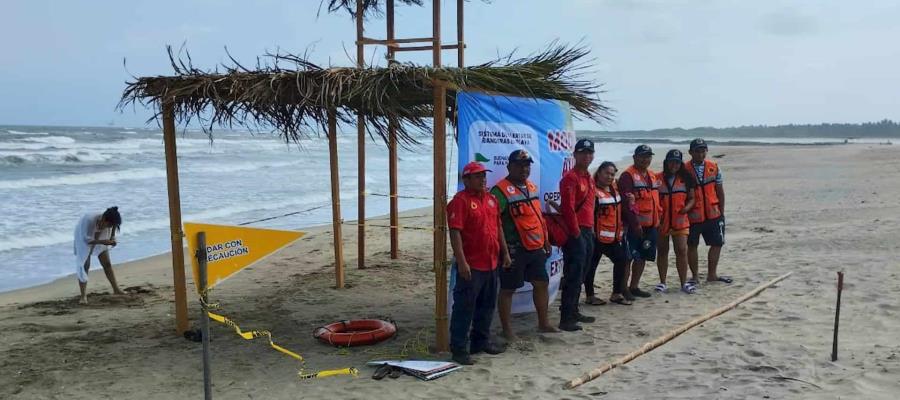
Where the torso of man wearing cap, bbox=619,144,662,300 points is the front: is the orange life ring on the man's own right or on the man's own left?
on the man's own right

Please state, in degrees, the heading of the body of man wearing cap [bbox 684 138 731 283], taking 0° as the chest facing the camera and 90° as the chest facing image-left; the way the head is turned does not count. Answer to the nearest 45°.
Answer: approximately 315°

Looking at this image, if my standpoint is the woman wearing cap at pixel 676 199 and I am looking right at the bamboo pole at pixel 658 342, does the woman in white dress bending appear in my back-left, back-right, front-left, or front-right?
front-right

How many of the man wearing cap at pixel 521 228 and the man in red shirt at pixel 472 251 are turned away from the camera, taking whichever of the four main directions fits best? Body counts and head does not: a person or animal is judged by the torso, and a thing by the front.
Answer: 0

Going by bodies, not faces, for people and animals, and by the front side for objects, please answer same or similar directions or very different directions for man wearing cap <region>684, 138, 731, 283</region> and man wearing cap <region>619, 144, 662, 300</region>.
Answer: same or similar directions

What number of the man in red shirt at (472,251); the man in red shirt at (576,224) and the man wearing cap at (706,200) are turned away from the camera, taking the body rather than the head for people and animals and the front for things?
0

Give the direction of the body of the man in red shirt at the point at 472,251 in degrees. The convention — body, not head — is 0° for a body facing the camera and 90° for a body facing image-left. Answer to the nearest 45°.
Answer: approximately 315°

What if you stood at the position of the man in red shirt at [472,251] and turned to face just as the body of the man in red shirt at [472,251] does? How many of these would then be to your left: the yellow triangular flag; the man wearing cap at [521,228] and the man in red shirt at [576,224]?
2

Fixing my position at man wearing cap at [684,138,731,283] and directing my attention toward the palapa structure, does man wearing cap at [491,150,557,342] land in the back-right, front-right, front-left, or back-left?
front-left

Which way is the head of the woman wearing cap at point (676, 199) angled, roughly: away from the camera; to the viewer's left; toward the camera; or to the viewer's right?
toward the camera

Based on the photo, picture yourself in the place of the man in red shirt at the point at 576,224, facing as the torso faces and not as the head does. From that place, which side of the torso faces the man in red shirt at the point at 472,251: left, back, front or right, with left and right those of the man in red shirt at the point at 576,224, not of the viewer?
right

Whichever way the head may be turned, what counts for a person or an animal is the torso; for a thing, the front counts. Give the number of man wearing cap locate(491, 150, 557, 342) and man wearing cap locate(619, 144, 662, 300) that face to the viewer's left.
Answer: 0

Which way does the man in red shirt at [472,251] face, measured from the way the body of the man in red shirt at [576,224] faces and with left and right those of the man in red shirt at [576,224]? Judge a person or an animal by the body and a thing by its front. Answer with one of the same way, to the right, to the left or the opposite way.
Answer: the same way

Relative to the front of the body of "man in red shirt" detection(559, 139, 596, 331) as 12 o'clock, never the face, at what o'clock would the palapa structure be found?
The palapa structure is roughly at 4 o'clock from the man in red shirt.

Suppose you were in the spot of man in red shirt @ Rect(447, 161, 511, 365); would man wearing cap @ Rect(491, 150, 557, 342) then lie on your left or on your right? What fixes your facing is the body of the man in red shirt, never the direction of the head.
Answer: on your left

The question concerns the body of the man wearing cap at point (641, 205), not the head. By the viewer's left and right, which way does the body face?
facing the viewer and to the right of the viewer

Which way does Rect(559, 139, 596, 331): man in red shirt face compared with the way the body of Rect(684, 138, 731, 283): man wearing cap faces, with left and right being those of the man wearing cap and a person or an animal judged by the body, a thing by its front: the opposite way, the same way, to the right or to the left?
the same way

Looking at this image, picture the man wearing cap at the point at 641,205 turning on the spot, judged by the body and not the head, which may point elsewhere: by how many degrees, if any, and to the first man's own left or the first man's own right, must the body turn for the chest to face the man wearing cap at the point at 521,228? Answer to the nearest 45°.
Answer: approximately 90° to the first man's own right

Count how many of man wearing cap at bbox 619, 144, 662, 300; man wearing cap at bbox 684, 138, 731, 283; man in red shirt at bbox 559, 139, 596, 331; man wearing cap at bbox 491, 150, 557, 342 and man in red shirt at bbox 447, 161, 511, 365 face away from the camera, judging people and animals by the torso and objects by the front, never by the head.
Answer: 0

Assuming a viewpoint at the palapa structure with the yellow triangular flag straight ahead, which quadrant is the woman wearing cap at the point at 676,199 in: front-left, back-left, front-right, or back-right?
back-left
